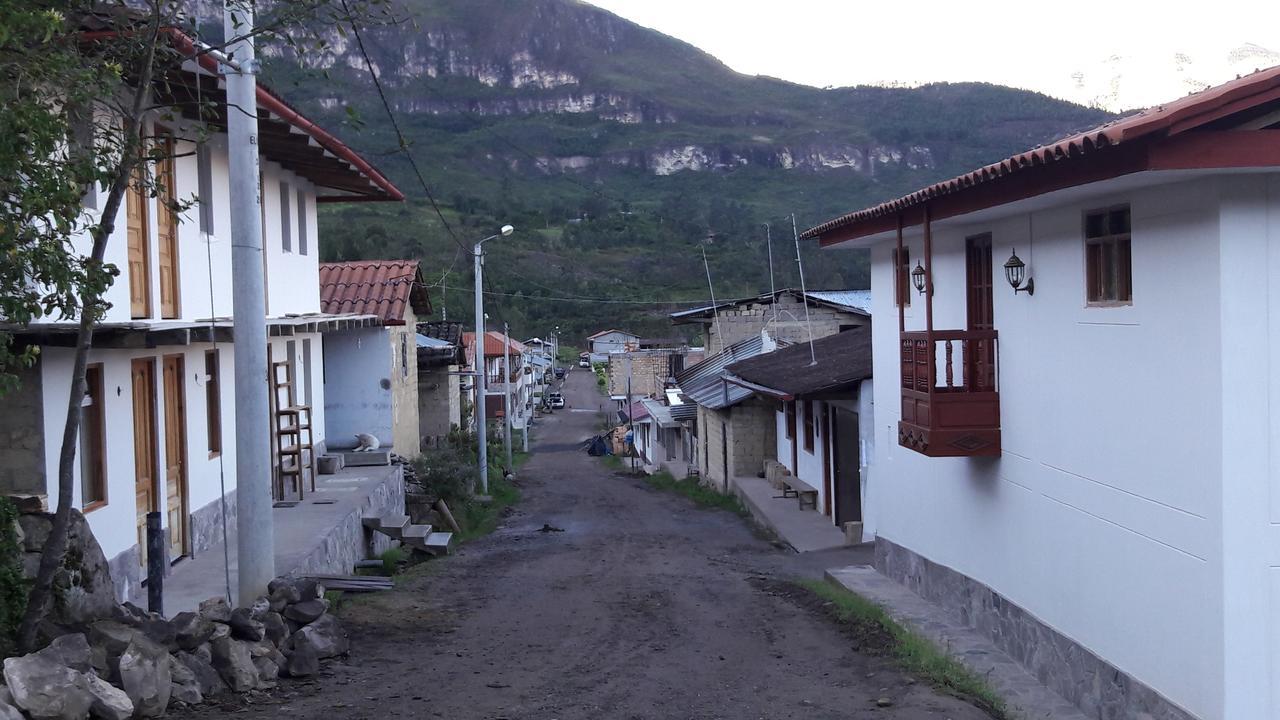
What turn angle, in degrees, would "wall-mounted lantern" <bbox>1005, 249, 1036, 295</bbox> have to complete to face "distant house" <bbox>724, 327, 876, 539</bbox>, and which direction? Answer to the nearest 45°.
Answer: approximately 135° to its right

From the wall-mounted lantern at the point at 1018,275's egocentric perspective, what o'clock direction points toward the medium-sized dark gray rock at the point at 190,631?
The medium-sized dark gray rock is roughly at 12 o'clock from the wall-mounted lantern.

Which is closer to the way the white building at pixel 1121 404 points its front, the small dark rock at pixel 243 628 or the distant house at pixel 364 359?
the small dark rock

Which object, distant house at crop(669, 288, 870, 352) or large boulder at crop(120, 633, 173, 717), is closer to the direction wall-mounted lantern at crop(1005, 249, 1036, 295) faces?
the large boulder

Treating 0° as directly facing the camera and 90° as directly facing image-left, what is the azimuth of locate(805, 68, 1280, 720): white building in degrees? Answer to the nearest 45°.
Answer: approximately 45°

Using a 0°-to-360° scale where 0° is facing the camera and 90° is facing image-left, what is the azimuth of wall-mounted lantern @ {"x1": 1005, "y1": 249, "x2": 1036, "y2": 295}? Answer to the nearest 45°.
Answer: approximately 45°

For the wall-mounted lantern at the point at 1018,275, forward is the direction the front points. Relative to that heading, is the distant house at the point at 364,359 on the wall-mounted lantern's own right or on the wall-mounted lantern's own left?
on the wall-mounted lantern's own right

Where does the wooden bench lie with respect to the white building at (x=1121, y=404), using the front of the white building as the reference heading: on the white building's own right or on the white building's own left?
on the white building's own right
